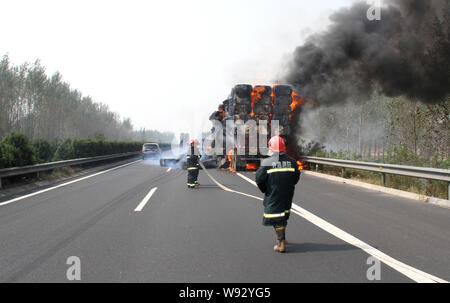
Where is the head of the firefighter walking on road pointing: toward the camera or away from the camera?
away from the camera

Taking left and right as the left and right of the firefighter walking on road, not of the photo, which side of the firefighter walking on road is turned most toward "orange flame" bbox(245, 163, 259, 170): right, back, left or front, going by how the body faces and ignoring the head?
front

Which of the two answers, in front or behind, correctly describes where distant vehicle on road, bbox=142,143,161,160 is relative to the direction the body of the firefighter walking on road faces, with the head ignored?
in front

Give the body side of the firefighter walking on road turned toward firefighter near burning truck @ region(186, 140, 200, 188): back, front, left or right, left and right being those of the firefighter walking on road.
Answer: front

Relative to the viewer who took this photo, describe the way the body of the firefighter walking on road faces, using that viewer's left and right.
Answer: facing away from the viewer

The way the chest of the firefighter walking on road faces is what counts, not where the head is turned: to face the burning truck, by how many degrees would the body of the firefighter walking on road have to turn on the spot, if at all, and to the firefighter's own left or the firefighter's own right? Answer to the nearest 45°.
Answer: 0° — they already face it

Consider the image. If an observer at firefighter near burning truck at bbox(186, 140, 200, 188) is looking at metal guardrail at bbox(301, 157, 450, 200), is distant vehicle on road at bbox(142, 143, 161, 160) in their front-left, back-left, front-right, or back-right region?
back-left

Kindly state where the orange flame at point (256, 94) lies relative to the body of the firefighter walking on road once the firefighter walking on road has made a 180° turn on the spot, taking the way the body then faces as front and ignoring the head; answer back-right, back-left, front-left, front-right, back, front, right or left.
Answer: back

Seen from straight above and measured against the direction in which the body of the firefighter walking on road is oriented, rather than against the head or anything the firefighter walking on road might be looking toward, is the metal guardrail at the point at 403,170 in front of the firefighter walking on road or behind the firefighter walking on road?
in front
